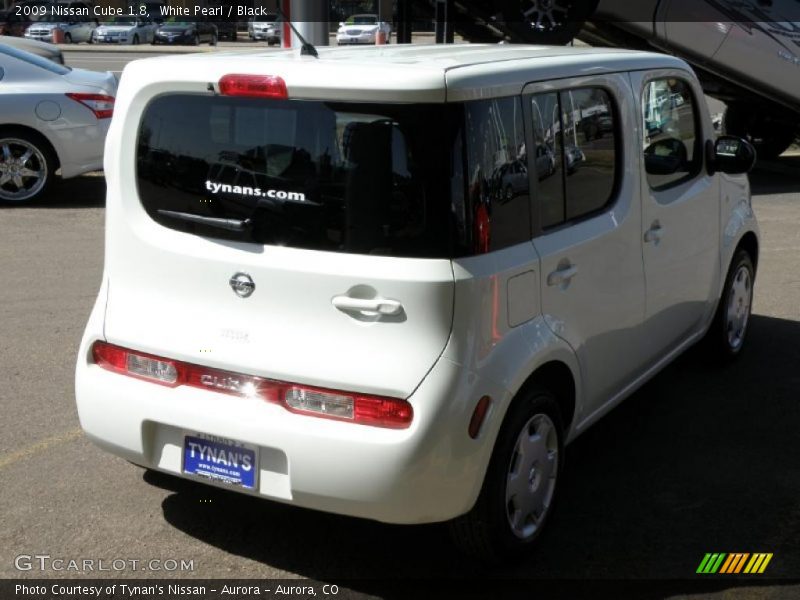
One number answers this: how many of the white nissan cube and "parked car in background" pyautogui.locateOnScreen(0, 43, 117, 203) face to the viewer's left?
1

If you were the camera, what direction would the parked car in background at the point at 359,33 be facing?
facing the viewer and to the left of the viewer

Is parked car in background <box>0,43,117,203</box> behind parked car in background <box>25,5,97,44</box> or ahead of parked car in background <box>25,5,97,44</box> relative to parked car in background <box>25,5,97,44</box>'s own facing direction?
ahead

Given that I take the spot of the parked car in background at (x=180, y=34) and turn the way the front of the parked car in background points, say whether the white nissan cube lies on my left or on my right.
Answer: on my left

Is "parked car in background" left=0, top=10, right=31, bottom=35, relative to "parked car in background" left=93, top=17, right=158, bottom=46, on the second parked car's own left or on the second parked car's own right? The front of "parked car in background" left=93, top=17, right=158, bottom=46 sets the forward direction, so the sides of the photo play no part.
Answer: on the second parked car's own right

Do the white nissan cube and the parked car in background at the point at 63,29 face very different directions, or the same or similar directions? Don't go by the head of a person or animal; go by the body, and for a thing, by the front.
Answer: very different directions

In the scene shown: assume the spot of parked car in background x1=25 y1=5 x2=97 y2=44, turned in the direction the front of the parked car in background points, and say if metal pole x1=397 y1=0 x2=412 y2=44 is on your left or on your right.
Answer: on your left

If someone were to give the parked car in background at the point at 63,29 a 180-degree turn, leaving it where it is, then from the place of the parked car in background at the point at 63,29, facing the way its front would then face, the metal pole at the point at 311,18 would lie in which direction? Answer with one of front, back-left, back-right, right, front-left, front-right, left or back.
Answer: back-right

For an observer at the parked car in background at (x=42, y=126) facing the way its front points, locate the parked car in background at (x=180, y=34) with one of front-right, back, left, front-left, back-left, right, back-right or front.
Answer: right

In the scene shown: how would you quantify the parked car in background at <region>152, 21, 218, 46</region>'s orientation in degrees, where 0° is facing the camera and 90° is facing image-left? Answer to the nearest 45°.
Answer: approximately 45°

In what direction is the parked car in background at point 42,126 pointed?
to the viewer's left

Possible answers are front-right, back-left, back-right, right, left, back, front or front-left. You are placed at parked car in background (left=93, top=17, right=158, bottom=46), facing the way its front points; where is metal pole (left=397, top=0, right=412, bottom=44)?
front-left

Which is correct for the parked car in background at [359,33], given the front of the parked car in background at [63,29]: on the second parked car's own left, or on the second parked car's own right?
on the second parked car's own left

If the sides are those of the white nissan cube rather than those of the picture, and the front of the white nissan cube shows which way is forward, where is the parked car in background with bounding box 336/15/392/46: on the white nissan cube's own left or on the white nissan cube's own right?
on the white nissan cube's own left

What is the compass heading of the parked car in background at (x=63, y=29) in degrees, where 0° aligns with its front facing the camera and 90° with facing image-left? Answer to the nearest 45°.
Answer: approximately 45°

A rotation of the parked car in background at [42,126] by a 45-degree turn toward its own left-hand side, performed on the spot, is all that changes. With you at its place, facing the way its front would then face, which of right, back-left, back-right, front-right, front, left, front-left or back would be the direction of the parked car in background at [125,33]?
back-right

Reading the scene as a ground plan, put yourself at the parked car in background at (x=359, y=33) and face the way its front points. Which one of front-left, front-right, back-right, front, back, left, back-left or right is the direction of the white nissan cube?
front-left

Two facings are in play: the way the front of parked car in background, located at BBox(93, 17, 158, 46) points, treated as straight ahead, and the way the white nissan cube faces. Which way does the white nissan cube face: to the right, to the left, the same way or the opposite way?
the opposite way

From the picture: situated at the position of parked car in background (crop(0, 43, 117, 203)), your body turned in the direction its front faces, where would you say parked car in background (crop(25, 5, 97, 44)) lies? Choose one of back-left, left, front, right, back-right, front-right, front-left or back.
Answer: right

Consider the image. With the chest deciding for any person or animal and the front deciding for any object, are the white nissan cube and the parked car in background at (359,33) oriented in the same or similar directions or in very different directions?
very different directions

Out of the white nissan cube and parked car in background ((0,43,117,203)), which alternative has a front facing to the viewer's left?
the parked car in background

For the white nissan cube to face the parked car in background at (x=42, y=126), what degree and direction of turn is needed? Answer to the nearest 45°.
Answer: approximately 90° to its left
